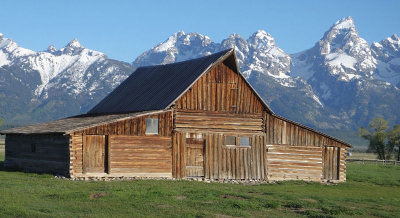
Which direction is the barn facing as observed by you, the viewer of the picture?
facing the viewer and to the right of the viewer
